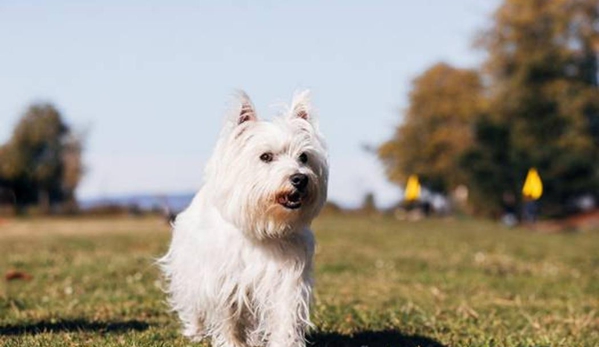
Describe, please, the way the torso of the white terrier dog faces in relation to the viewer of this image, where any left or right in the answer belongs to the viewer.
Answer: facing the viewer and to the right of the viewer
